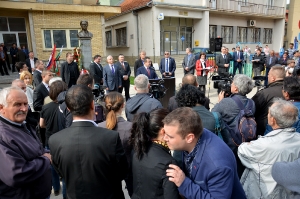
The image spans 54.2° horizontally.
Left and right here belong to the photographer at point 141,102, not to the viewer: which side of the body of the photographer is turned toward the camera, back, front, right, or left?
back

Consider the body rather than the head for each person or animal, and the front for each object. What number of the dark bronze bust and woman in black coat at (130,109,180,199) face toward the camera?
1

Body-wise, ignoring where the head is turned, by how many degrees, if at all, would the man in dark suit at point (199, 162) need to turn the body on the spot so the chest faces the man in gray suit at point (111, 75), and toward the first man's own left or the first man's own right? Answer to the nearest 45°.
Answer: approximately 45° to the first man's own right

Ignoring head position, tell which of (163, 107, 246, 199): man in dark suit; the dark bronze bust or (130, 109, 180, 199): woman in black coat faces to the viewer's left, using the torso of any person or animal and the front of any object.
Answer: the man in dark suit

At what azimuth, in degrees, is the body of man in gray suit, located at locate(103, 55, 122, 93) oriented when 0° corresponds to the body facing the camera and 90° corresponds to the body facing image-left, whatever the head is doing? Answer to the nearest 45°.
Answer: approximately 0°

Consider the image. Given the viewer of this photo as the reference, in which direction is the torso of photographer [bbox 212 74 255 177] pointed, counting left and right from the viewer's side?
facing away from the viewer and to the left of the viewer

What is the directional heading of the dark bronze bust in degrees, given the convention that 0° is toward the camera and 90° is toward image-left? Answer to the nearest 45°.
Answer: approximately 0°

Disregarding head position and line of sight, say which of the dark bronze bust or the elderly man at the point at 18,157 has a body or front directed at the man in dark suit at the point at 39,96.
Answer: the dark bronze bust

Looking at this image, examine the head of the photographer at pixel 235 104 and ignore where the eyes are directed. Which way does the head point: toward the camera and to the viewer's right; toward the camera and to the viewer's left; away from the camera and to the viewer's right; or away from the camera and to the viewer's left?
away from the camera and to the viewer's left

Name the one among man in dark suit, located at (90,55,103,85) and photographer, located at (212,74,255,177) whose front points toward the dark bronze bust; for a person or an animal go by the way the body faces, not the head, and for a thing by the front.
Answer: the photographer
